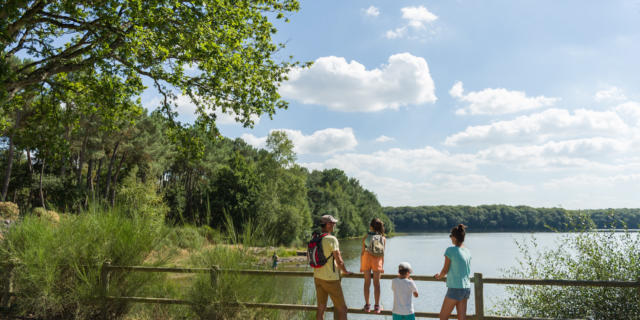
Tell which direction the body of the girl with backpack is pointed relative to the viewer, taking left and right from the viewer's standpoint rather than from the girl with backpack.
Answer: facing away from the viewer

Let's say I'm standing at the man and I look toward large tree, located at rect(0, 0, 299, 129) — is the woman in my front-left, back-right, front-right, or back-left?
back-right

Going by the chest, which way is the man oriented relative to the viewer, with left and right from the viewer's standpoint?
facing away from the viewer and to the right of the viewer

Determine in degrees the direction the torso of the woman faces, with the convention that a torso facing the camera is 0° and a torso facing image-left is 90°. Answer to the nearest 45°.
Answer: approximately 135°
